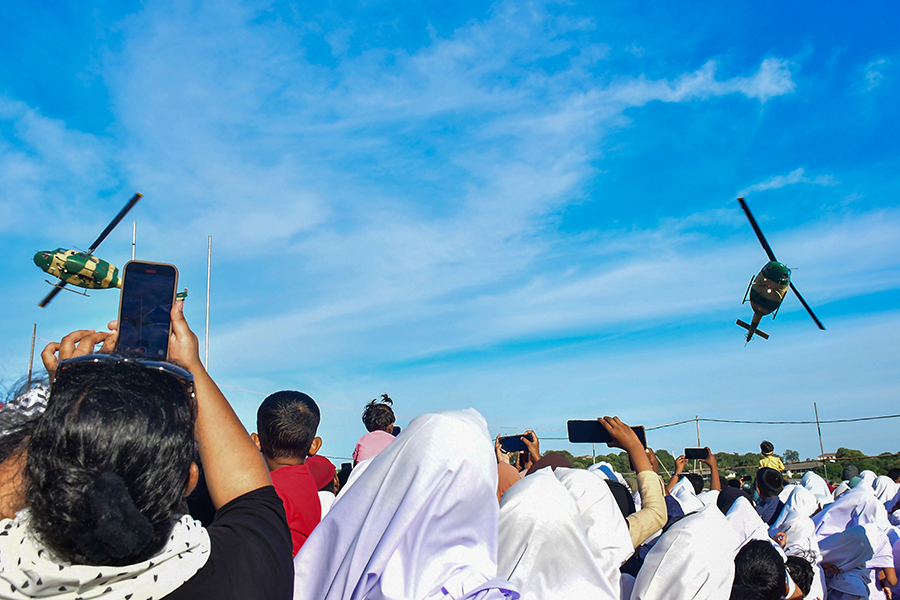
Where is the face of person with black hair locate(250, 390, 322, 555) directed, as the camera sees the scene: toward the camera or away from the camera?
away from the camera

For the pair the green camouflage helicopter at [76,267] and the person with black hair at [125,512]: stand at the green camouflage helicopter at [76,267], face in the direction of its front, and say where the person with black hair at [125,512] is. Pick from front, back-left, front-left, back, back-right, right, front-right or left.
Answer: left

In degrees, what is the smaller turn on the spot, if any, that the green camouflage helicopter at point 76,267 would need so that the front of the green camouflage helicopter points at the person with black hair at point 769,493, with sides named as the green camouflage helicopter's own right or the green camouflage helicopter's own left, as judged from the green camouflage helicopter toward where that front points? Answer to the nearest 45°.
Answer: approximately 90° to the green camouflage helicopter's own left

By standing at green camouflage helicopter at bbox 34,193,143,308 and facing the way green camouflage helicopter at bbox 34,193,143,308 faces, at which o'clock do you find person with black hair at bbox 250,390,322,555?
The person with black hair is roughly at 9 o'clock from the green camouflage helicopter.

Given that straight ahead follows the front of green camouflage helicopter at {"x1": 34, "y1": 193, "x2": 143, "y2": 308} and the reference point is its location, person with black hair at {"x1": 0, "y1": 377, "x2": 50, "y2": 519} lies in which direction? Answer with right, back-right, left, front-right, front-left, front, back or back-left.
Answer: left

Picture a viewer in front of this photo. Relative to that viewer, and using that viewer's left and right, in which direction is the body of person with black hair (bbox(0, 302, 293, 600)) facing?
facing away from the viewer

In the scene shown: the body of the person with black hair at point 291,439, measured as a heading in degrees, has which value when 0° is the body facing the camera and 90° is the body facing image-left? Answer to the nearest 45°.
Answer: approximately 180°

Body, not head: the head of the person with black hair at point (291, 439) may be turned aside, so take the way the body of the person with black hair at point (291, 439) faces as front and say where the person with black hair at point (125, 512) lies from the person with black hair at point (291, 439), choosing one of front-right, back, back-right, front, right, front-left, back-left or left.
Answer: back

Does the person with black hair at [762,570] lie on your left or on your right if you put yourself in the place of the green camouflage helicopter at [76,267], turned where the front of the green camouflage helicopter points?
on your left

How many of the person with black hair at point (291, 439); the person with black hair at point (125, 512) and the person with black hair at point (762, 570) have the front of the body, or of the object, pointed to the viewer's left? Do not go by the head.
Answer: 0

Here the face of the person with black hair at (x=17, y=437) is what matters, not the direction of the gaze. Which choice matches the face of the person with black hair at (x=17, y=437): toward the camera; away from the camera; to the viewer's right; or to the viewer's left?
away from the camera

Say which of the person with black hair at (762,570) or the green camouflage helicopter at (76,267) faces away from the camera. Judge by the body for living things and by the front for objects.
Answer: the person with black hair

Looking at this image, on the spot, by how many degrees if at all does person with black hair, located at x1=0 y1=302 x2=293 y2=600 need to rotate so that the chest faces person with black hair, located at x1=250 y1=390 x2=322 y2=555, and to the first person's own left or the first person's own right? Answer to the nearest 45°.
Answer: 0° — they already face them

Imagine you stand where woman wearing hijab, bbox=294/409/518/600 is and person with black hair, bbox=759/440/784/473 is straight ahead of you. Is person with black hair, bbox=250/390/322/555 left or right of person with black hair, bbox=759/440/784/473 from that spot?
left

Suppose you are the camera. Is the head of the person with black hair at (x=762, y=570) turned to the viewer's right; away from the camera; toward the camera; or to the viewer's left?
away from the camera

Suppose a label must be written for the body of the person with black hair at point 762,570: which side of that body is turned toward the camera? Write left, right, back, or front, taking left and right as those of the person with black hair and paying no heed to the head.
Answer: back

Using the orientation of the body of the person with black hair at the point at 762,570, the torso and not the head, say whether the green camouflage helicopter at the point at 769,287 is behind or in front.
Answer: in front

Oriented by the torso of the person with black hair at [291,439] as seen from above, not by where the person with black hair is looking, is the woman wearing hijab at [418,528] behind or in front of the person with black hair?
behind
